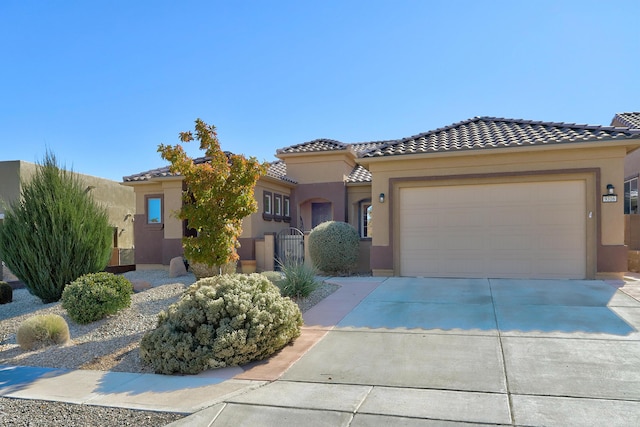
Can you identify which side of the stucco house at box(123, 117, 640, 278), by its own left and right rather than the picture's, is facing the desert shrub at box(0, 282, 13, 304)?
right

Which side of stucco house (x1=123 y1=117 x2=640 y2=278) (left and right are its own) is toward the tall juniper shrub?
right

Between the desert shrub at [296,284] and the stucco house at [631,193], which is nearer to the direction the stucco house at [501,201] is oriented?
the desert shrub

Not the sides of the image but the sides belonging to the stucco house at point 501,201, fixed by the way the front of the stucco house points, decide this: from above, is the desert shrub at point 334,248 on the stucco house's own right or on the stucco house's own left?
on the stucco house's own right

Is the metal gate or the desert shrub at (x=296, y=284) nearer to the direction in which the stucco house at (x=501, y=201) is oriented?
the desert shrub

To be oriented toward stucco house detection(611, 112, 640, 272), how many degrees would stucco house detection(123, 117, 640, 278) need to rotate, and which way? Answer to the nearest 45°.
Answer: approximately 135° to its left

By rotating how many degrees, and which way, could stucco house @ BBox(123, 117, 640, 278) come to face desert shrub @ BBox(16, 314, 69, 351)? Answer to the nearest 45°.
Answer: approximately 45° to its right

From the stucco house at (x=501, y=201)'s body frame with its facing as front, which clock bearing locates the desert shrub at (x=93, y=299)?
The desert shrub is roughly at 2 o'clock from the stucco house.

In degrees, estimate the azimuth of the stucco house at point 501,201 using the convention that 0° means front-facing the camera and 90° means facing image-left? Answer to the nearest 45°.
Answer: approximately 0°

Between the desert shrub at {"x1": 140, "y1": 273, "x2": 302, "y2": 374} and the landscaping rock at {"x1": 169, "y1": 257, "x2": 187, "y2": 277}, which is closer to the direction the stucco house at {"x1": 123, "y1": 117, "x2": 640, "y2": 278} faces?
the desert shrub
